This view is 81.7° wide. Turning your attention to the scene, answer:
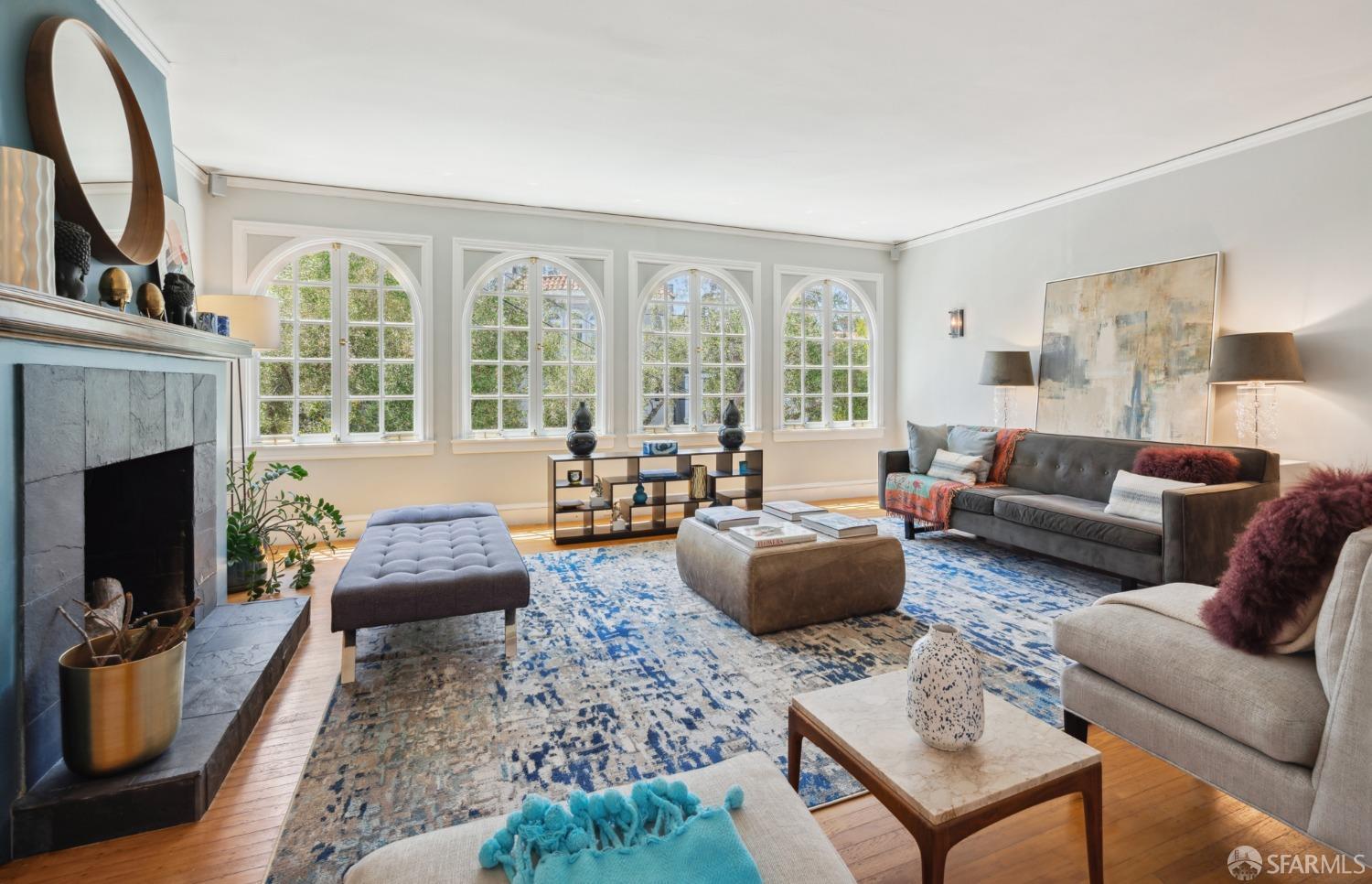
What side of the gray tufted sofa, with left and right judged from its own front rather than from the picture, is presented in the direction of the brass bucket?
front

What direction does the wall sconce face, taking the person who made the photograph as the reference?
facing the viewer and to the left of the viewer

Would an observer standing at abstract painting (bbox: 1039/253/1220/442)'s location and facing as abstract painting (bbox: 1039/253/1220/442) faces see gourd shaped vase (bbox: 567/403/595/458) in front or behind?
in front

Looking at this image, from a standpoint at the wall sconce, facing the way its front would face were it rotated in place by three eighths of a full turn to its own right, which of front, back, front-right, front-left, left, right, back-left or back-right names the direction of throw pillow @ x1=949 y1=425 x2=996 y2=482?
back

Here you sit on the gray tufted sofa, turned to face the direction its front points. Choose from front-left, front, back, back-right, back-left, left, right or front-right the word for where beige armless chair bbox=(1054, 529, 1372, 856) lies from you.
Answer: front-left

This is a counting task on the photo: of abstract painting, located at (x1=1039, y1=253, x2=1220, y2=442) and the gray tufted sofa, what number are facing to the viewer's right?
0

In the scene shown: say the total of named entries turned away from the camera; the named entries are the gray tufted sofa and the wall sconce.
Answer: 0

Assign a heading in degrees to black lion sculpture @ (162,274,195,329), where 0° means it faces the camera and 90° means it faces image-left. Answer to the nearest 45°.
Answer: approximately 315°

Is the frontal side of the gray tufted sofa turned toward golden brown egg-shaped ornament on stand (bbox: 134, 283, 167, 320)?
yes

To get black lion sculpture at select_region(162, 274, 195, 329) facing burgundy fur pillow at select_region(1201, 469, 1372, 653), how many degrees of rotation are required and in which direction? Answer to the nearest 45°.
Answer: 0° — it already faces it

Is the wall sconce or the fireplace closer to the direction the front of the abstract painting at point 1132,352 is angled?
the fireplace

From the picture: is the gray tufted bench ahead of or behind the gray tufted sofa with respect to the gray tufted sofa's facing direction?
ahead
